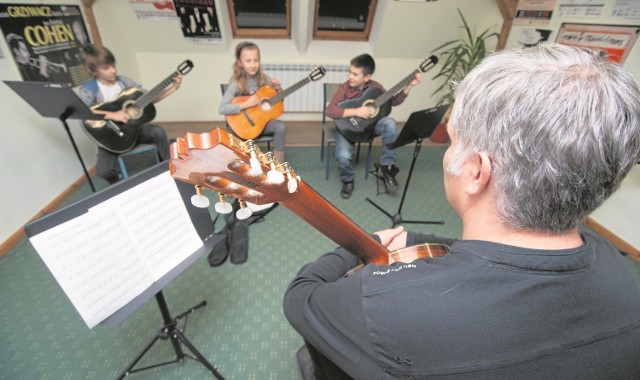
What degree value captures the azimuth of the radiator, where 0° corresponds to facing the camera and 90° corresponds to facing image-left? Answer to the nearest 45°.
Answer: approximately 0°

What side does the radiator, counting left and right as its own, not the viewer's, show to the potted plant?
left

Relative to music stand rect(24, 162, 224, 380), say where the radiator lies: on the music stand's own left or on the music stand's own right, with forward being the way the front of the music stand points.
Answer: on the music stand's own left

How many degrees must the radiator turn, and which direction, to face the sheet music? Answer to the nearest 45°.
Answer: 0° — it already faces it
